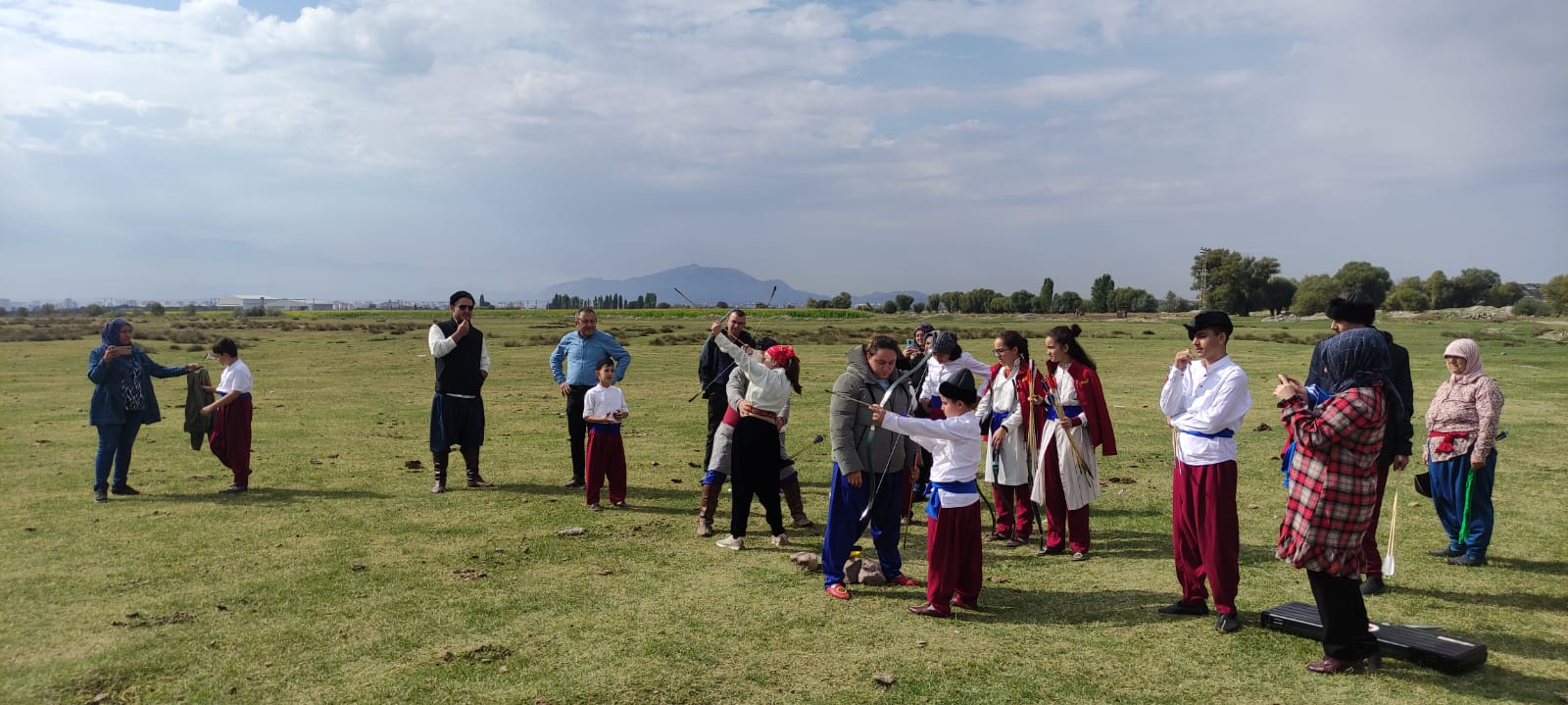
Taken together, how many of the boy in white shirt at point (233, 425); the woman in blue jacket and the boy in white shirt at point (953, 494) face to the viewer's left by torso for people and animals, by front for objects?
2

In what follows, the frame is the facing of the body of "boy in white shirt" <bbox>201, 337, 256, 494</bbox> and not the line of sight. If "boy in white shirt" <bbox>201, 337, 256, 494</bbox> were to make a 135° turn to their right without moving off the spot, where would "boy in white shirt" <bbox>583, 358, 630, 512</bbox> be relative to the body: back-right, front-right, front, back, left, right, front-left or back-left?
right

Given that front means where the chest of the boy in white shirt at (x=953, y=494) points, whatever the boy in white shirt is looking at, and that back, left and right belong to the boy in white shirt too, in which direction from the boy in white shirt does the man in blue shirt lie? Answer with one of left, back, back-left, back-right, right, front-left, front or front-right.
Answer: front-right

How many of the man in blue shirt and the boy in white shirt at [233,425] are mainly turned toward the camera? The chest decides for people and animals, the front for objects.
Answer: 1

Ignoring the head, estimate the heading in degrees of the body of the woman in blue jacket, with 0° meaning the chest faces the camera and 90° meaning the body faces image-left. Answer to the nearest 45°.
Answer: approximately 315°

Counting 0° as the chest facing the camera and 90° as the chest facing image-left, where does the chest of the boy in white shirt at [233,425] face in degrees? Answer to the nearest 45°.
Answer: approximately 90°

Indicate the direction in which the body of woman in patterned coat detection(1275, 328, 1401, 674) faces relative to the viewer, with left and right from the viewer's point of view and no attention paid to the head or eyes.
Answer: facing to the left of the viewer

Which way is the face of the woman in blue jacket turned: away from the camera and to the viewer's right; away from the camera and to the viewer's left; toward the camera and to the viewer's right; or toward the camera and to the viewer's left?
toward the camera and to the viewer's right

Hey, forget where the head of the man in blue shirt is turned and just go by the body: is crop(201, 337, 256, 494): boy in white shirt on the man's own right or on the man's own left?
on the man's own right

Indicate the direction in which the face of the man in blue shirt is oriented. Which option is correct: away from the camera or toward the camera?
toward the camera

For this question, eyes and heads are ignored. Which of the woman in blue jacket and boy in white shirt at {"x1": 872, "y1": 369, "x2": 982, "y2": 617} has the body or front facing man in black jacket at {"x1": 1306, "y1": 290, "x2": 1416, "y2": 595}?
the woman in blue jacket

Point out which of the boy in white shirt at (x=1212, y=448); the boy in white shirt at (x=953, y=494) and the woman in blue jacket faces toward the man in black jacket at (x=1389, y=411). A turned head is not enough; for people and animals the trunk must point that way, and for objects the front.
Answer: the woman in blue jacket

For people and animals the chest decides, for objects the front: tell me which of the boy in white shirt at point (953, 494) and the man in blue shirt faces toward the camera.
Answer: the man in blue shirt

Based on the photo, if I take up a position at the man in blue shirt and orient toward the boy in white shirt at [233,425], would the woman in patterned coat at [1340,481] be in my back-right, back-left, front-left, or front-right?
back-left

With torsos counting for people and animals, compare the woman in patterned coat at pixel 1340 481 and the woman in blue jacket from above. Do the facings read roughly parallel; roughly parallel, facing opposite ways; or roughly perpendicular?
roughly parallel, facing opposite ways

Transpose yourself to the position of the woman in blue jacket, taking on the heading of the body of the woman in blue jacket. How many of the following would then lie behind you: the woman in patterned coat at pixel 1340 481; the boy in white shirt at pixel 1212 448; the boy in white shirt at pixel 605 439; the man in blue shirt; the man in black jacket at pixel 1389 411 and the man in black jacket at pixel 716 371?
0
